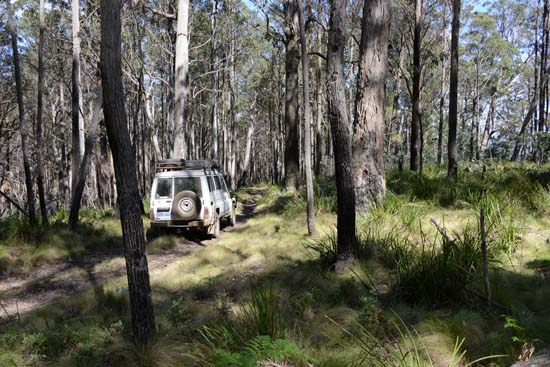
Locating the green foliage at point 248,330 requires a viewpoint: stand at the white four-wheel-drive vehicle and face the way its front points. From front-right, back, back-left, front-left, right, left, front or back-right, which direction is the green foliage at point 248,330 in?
back-right

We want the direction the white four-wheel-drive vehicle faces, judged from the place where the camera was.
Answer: facing away from the viewer and to the right of the viewer

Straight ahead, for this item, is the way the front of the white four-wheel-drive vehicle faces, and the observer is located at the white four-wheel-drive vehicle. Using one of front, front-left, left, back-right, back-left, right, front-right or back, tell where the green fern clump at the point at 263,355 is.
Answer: back-right

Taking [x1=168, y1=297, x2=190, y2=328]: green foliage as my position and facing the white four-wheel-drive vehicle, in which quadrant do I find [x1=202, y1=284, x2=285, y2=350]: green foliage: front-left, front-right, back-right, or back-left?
back-right

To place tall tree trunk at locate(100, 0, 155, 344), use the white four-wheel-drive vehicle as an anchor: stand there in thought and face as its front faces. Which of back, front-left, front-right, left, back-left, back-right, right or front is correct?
back-right

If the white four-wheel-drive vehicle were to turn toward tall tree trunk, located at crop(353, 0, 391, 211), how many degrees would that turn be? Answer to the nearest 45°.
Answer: approximately 90° to its right

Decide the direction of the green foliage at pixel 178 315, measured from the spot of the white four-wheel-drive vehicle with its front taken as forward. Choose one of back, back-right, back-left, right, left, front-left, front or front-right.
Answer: back-right

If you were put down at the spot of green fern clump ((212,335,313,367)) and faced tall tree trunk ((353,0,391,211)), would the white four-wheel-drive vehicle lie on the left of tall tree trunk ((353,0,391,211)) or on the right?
left
